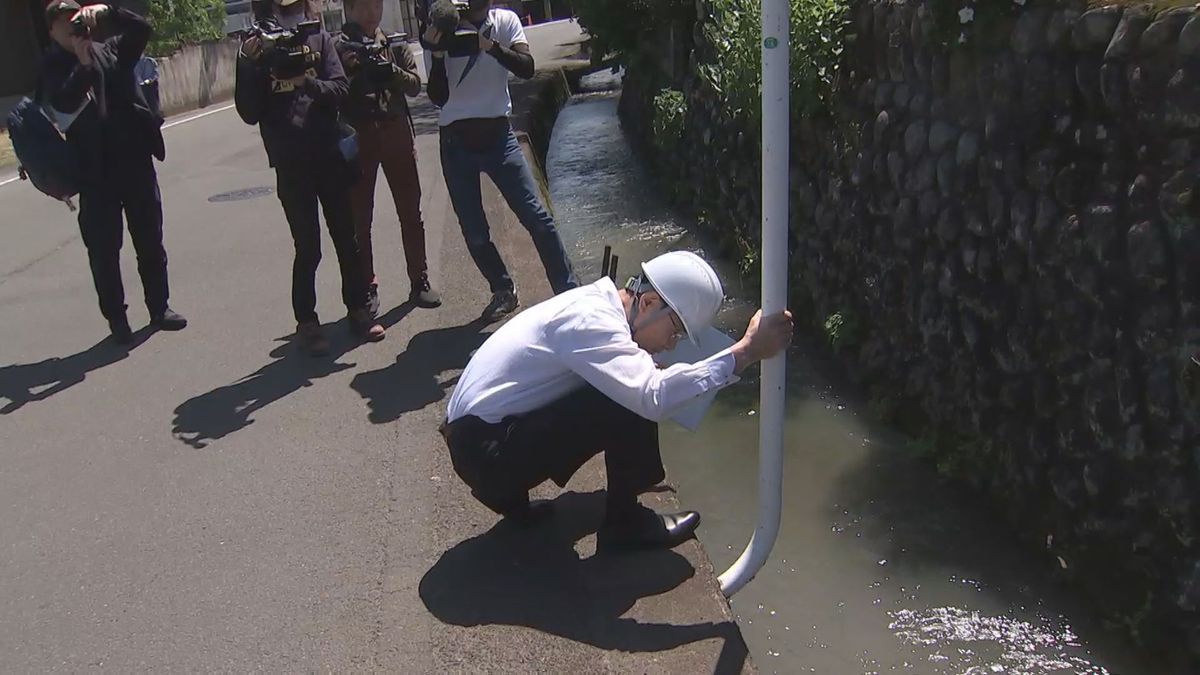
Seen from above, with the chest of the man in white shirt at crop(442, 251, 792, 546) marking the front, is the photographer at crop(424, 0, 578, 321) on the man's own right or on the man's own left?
on the man's own left

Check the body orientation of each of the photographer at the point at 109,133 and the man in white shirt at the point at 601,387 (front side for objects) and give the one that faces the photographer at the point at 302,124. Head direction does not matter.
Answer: the photographer at the point at 109,133

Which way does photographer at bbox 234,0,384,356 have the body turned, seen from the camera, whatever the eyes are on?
toward the camera

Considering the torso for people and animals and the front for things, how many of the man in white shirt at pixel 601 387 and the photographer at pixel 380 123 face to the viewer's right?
1

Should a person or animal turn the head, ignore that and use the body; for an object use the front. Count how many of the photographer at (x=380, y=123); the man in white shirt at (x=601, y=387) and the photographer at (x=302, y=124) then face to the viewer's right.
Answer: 1

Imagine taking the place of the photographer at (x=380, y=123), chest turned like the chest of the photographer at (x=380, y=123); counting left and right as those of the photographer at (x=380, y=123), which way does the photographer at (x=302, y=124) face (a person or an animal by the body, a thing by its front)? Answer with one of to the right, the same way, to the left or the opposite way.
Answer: the same way

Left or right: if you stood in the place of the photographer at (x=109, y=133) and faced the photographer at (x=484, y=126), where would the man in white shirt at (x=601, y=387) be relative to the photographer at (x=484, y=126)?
right

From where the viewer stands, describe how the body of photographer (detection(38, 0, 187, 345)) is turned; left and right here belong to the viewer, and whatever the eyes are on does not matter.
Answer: facing the viewer and to the right of the viewer

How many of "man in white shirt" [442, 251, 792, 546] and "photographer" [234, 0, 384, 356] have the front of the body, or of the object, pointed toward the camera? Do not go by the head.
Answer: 1

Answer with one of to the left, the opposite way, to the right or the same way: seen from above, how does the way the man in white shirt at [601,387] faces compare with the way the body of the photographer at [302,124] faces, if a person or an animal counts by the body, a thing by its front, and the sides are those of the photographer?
to the left

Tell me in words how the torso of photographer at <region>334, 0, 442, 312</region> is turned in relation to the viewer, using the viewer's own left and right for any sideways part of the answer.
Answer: facing the viewer

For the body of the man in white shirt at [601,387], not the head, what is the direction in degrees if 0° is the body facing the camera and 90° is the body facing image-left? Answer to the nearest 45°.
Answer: approximately 270°

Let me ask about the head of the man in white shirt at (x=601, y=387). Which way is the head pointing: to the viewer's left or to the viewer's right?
to the viewer's right

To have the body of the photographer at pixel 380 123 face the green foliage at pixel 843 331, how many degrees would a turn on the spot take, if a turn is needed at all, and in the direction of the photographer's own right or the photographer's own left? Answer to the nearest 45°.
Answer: approximately 90° to the photographer's own left

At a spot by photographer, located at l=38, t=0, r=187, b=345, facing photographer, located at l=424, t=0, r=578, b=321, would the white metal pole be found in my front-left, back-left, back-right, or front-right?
front-right

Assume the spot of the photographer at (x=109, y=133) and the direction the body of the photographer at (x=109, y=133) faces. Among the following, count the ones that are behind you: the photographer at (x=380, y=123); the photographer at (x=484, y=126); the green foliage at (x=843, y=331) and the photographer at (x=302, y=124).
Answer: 0

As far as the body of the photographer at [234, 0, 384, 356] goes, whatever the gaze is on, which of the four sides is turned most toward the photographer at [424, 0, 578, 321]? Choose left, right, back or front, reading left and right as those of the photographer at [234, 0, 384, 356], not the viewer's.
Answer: left

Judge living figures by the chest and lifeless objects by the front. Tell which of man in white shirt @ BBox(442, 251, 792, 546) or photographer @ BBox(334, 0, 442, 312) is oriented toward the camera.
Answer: the photographer
